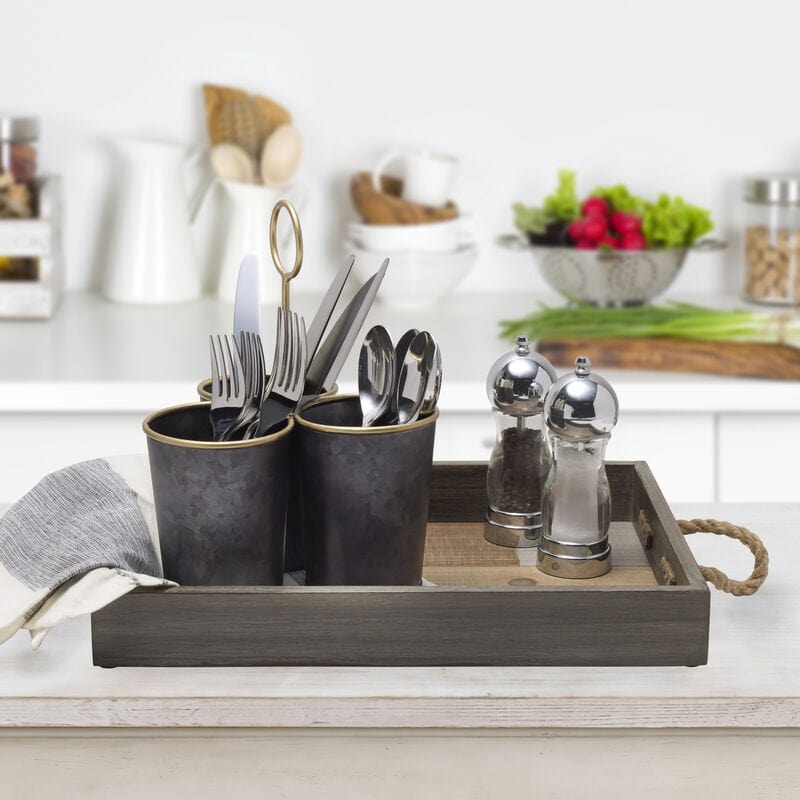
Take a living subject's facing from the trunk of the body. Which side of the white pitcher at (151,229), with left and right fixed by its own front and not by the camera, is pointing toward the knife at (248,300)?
left

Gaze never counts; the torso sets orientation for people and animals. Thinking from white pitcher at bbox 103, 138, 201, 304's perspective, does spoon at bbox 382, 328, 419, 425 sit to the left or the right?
on its left

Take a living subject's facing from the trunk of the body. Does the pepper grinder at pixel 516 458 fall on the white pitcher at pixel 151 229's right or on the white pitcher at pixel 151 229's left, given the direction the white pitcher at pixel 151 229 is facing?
on its left

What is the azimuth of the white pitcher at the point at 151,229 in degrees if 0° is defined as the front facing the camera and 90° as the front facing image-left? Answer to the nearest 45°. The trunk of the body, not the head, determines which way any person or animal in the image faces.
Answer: approximately 90°

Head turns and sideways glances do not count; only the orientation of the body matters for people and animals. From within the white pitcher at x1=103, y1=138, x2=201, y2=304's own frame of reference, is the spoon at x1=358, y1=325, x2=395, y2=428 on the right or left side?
on its left
